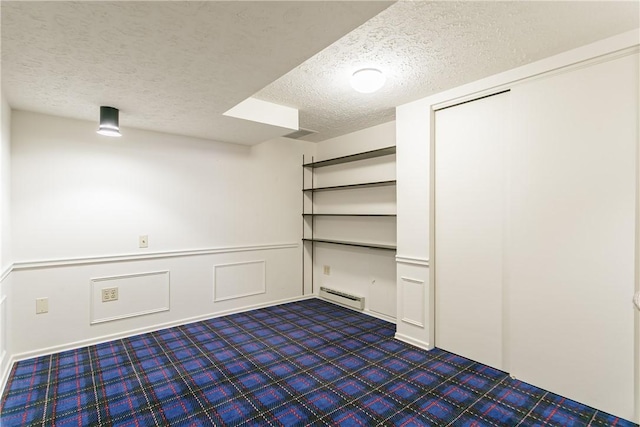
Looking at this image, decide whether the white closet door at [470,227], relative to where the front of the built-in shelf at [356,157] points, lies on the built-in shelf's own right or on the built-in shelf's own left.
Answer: on the built-in shelf's own left

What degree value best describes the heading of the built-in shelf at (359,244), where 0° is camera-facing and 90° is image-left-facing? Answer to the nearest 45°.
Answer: approximately 45°

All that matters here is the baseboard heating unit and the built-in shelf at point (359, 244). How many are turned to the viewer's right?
0

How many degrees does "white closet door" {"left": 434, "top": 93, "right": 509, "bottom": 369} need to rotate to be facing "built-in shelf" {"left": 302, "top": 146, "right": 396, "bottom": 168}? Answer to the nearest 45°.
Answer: approximately 90° to its right

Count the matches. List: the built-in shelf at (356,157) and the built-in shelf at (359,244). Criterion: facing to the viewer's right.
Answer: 0

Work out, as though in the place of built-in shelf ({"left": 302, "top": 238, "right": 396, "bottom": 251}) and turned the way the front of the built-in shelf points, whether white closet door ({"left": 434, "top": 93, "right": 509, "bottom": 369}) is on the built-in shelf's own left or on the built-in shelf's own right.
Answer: on the built-in shelf's own left

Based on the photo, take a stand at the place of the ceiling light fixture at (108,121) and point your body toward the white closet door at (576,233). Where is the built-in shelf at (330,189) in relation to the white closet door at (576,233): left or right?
left
